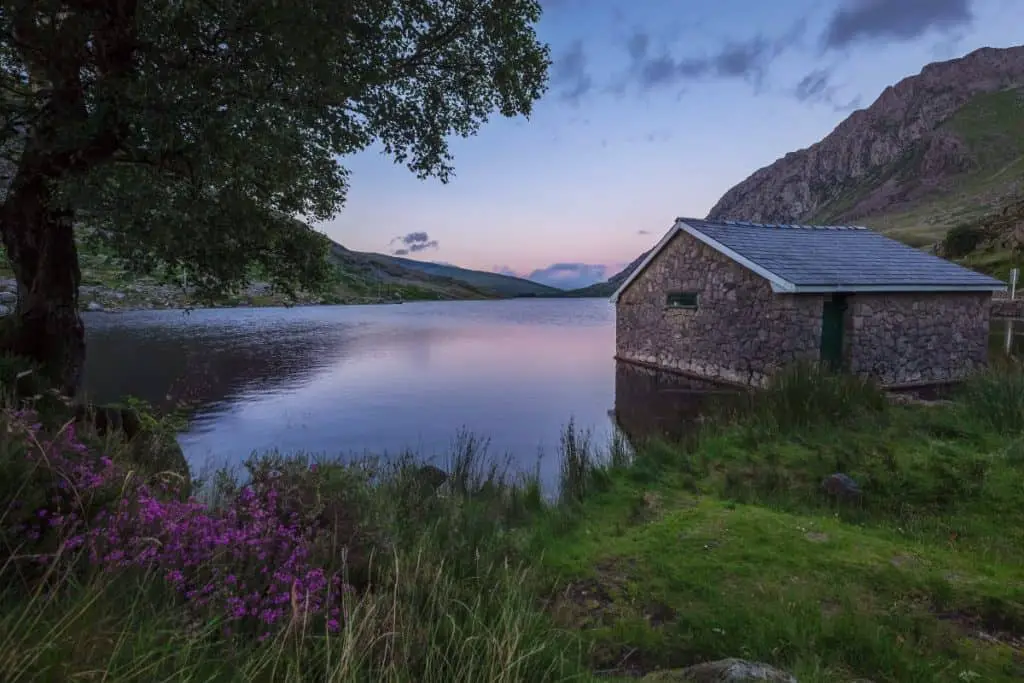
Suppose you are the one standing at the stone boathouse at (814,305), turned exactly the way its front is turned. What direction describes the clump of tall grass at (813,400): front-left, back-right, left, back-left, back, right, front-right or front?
front-right

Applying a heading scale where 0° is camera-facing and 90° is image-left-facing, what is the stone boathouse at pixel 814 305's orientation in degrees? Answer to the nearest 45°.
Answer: approximately 315°

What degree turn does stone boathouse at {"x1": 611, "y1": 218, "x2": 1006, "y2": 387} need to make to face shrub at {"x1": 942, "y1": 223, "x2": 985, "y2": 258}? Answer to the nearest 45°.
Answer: approximately 135° to its left

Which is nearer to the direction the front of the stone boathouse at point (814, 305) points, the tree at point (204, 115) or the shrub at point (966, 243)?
the tree

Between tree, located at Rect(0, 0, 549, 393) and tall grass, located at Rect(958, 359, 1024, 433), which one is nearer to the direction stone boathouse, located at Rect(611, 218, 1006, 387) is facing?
the tall grass
